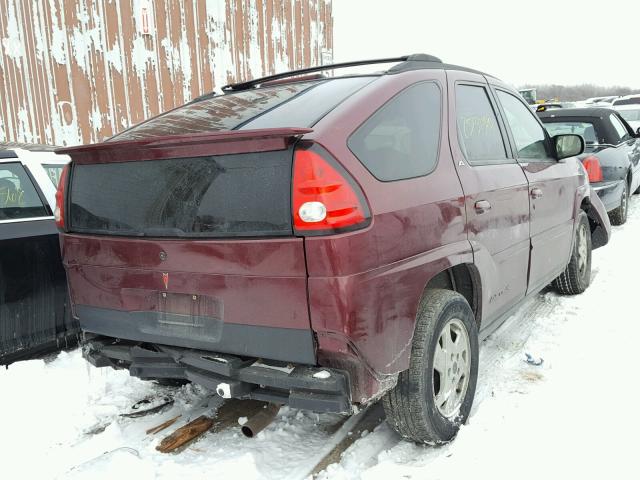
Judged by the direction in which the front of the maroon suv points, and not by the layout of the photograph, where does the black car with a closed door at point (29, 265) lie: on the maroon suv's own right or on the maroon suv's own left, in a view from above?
on the maroon suv's own left

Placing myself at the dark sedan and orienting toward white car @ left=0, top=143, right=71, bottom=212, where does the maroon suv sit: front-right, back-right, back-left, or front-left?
front-left

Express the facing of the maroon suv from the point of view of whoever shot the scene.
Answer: facing away from the viewer and to the right of the viewer

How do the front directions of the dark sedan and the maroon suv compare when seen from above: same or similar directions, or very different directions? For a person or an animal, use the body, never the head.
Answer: same or similar directions

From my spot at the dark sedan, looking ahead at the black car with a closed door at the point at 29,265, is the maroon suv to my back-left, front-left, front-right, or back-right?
front-left

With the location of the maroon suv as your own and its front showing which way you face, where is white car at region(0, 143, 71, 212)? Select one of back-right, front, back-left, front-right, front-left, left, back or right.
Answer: left

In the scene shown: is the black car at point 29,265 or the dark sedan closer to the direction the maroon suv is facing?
the dark sedan

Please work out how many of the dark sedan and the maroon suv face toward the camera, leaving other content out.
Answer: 0

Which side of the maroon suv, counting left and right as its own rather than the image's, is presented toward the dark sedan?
front

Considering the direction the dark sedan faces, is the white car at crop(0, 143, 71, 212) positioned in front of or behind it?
behind

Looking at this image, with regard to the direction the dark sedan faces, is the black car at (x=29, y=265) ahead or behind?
behind

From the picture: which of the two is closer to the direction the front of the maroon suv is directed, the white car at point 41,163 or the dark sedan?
the dark sedan

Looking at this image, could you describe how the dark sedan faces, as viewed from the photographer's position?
facing away from the viewer and to the right of the viewer
